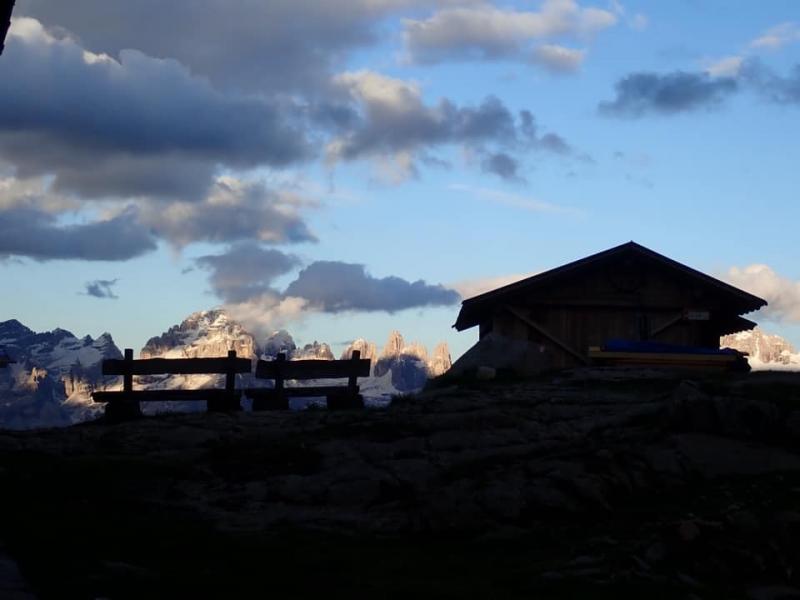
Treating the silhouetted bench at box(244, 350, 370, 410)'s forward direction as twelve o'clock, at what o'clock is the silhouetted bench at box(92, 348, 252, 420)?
the silhouetted bench at box(92, 348, 252, 420) is roughly at 10 o'clock from the silhouetted bench at box(244, 350, 370, 410).

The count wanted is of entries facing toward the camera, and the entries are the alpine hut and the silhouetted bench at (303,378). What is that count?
1

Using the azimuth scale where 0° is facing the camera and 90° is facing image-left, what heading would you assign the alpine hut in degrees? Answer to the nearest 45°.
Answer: approximately 0°

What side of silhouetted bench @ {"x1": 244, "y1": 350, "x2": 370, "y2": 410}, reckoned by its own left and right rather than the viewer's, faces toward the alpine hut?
right

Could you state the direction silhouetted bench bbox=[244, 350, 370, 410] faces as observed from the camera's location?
facing away from the viewer and to the left of the viewer
